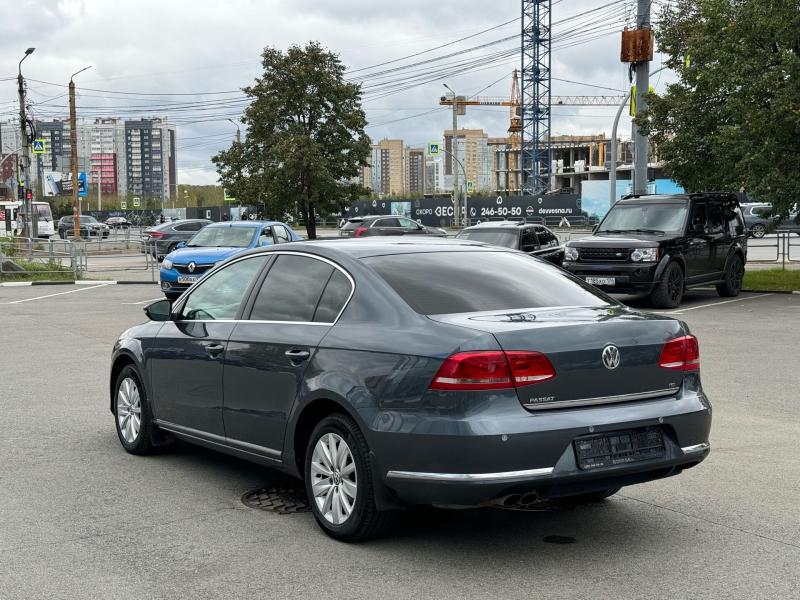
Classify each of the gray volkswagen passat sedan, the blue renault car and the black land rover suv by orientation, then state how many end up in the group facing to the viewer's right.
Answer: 0

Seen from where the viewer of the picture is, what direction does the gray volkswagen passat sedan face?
facing away from the viewer and to the left of the viewer

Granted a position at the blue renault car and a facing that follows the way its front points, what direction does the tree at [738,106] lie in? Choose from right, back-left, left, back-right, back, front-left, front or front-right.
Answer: back-left

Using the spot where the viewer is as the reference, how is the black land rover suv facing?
facing the viewer and to the left of the viewer

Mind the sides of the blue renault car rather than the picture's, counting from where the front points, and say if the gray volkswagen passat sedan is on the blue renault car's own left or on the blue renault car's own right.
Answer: on the blue renault car's own left

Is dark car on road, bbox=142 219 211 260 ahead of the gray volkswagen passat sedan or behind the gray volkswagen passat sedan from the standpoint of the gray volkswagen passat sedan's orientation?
ahead

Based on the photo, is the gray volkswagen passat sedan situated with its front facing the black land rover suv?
no

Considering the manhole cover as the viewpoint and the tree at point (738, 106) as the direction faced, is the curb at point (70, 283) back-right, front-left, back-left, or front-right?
front-left

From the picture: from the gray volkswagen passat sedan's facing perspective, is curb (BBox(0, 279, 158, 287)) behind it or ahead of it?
ahead

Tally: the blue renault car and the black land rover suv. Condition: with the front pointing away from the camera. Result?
0

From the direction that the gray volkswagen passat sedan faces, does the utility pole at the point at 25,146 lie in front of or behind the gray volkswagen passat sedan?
in front

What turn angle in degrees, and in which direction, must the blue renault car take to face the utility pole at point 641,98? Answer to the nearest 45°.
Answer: approximately 135° to its left

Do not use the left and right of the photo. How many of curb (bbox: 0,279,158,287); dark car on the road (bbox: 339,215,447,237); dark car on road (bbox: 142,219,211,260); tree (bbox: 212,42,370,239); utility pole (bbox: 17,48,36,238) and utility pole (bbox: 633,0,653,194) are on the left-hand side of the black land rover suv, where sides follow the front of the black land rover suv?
0

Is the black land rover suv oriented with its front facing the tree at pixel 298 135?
no

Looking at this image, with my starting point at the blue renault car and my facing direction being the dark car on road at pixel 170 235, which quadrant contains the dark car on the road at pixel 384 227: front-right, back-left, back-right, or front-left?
front-right

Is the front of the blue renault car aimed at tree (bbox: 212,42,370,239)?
no

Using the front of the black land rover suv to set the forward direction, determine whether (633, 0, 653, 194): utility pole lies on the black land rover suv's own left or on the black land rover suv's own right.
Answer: on the black land rover suv's own right

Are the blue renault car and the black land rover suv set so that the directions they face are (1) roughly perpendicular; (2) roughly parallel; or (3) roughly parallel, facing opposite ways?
roughly parallel

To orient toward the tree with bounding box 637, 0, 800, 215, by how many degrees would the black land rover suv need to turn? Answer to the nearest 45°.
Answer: approximately 180°
